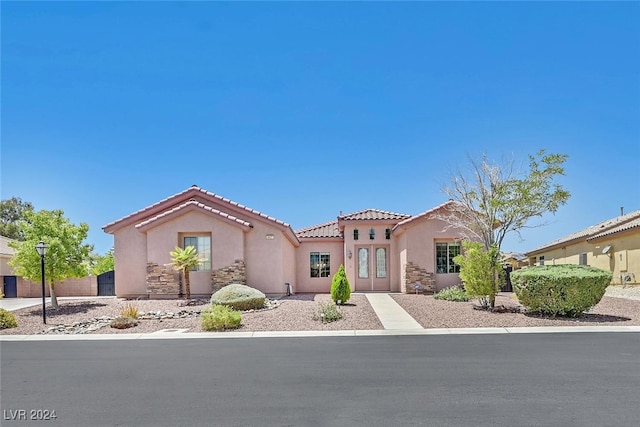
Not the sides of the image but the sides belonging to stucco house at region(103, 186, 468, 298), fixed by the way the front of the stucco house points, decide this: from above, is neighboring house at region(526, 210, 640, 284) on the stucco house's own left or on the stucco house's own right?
on the stucco house's own left

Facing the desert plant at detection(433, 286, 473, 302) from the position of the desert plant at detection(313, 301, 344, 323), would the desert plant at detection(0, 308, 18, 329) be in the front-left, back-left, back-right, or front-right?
back-left

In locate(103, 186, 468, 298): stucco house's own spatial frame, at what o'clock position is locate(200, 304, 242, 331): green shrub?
The green shrub is roughly at 12 o'clock from the stucco house.

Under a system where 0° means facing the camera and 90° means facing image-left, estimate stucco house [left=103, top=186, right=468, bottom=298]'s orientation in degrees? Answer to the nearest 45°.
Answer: approximately 0°
